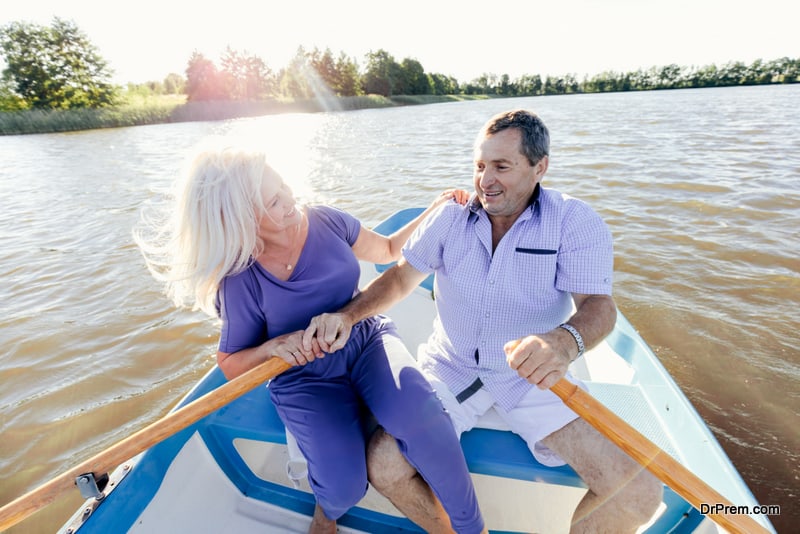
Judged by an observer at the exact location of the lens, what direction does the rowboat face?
facing away from the viewer

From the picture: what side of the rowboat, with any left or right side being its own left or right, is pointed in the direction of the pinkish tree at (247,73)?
front

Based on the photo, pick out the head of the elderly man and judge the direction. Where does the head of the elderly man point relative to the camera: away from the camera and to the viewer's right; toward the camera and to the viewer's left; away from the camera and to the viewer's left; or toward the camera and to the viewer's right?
toward the camera and to the viewer's left

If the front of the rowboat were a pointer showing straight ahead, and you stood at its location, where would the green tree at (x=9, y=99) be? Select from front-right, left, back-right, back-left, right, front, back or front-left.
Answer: front-left

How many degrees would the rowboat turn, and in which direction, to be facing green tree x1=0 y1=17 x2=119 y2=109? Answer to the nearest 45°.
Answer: approximately 45° to its left

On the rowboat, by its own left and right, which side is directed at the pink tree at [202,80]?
front

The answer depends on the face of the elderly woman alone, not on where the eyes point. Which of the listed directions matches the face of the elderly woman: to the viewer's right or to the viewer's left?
to the viewer's right

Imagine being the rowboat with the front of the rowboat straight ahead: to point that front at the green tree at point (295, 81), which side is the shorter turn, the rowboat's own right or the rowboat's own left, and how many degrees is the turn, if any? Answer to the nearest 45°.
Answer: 0° — it already faces it
